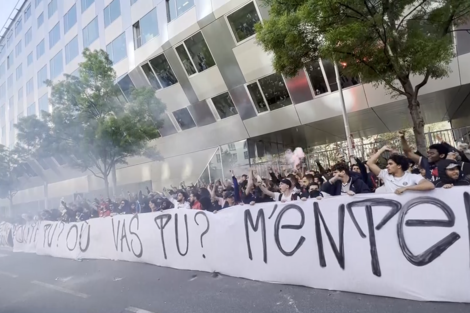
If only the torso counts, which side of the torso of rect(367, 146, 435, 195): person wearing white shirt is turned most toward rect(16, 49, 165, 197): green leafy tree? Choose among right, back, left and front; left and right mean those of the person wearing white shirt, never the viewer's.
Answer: right

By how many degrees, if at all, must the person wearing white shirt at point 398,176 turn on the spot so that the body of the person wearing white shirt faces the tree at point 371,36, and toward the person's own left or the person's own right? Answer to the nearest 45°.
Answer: approximately 135° to the person's own right

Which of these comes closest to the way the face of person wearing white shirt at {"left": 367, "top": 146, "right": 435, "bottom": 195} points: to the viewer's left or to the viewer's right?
to the viewer's left

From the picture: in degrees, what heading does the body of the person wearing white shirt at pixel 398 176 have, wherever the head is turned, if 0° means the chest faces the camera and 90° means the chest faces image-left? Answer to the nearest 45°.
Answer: approximately 45°

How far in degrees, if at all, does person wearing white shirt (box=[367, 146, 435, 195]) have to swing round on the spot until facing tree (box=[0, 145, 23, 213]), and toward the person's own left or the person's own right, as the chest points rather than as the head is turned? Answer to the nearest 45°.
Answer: approximately 45° to the person's own right

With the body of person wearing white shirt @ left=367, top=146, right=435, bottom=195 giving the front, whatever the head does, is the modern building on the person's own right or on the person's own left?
on the person's own right
